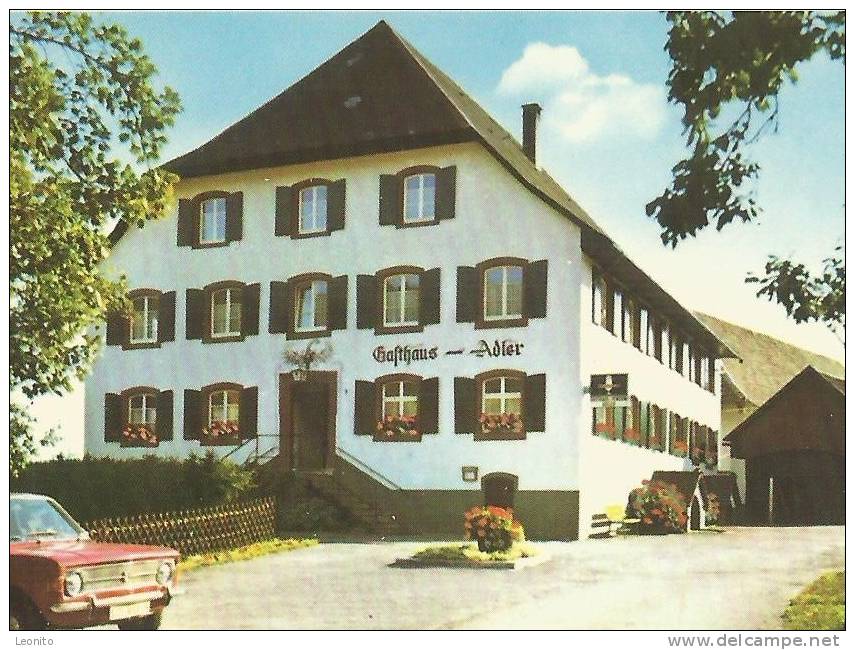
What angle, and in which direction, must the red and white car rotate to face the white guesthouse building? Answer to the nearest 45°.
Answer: approximately 90° to its left

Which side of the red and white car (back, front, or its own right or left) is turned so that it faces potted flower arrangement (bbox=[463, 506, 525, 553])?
left

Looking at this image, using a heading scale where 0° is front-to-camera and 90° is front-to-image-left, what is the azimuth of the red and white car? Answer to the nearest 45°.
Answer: approximately 315°

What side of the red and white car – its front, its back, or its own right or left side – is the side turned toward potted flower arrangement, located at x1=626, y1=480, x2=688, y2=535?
left

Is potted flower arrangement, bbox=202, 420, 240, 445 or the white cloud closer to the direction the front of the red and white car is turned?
the white cloud

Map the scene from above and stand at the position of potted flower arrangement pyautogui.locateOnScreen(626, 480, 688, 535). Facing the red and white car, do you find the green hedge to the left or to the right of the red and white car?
right

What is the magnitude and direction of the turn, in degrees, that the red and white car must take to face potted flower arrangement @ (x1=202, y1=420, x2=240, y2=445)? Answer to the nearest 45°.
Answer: approximately 135° to its left

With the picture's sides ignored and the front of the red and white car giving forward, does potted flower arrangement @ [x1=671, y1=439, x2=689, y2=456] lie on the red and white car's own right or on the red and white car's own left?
on the red and white car's own left
